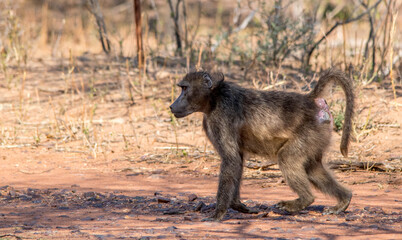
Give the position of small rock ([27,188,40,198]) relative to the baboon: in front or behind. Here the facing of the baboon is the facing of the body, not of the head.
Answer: in front

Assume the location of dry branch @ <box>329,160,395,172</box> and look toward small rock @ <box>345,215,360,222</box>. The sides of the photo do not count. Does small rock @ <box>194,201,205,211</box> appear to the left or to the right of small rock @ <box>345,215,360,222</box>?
right

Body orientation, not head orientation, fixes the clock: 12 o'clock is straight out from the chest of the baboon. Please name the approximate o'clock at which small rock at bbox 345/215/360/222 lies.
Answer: The small rock is roughly at 7 o'clock from the baboon.

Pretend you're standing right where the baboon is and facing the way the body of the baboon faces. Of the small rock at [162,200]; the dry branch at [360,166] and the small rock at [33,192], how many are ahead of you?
2

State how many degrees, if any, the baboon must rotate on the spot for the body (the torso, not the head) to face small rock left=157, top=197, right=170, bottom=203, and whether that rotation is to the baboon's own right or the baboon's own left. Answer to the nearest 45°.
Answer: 0° — it already faces it

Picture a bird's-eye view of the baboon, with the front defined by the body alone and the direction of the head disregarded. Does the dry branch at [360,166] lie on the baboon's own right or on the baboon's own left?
on the baboon's own right

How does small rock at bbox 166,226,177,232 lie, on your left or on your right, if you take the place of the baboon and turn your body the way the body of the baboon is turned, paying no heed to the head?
on your left

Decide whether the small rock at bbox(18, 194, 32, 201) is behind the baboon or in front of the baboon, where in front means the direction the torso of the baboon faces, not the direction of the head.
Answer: in front

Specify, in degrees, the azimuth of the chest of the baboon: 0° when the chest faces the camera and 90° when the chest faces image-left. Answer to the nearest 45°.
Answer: approximately 90°
